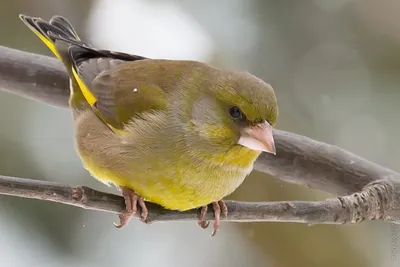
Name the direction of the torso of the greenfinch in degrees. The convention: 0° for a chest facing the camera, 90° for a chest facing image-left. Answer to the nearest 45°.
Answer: approximately 315°
